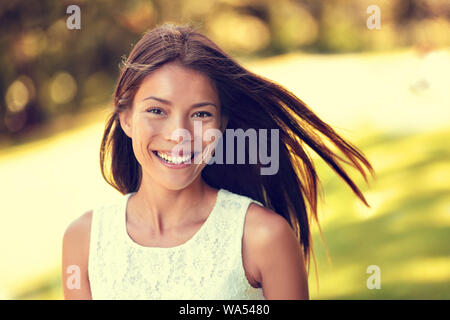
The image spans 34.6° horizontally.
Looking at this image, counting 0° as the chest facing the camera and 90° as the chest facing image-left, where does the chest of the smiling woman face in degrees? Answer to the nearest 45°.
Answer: approximately 0°
